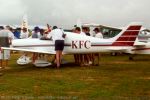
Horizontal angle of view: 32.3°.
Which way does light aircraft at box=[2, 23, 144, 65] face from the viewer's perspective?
to the viewer's left
